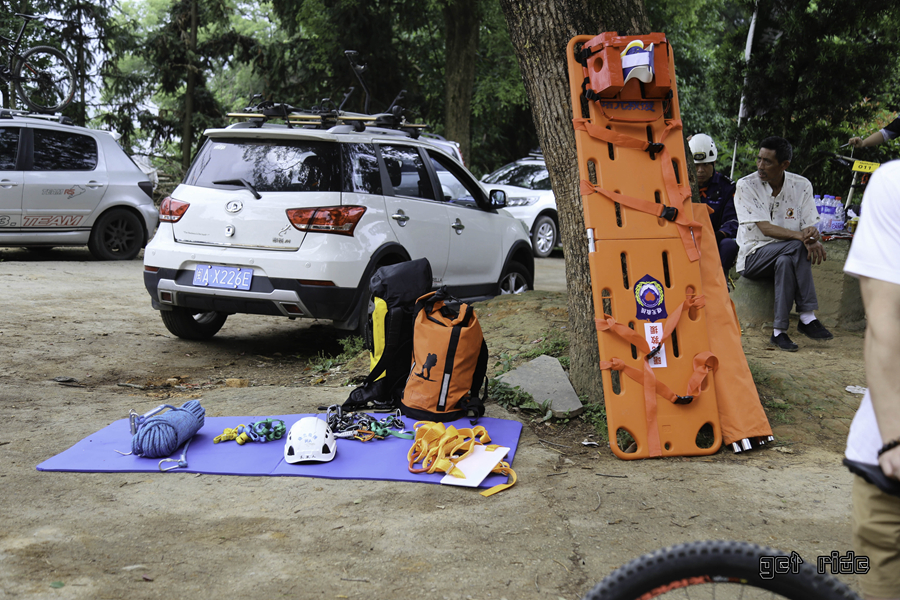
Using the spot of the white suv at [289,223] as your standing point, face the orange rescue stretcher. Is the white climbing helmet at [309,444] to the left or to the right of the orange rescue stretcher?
right

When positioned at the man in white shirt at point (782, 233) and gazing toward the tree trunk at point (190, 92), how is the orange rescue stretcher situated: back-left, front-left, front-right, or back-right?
back-left

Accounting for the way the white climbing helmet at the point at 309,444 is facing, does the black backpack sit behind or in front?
behind

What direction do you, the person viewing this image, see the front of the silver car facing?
facing to the left of the viewer

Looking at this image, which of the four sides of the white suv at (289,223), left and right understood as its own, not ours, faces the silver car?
left
